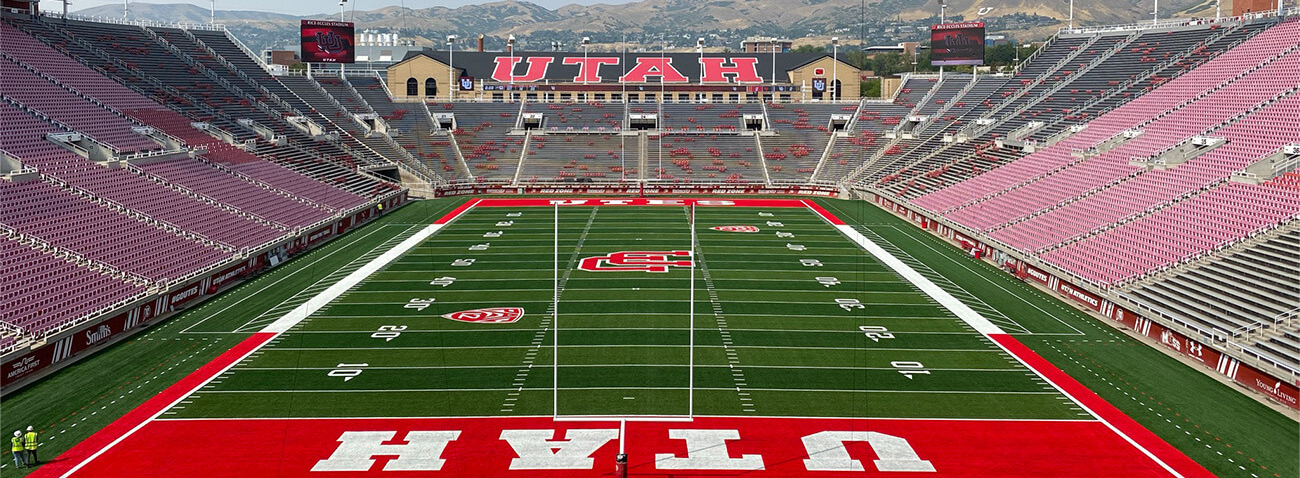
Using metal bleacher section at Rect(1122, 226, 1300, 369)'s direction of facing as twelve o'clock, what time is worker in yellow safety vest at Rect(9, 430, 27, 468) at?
The worker in yellow safety vest is roughly at 12 o'clock from the metal bleacher section.

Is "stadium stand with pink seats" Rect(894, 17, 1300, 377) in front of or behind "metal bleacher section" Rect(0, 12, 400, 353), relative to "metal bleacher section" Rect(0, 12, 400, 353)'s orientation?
in front

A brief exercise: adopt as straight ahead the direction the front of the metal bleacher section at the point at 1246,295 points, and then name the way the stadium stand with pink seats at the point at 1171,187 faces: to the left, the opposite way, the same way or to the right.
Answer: the same way

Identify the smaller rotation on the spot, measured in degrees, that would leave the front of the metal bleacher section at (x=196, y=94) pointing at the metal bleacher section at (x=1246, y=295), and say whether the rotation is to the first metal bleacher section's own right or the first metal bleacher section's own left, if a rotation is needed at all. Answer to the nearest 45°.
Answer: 0° — it already faces it

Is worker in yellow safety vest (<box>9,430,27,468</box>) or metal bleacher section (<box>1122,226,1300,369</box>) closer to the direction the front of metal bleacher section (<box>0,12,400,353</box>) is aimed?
the metal bleacher section

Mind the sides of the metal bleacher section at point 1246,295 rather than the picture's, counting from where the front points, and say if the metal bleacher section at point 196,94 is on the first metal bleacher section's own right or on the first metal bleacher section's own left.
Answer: on the first metal bleacher section's own right

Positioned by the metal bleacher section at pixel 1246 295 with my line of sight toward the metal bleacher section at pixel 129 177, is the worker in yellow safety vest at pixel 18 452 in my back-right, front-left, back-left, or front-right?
front-left

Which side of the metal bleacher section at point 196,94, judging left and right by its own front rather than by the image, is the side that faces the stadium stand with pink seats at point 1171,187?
front

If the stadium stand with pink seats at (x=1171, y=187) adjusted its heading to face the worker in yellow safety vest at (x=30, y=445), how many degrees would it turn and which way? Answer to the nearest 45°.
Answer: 0° — it already faces them

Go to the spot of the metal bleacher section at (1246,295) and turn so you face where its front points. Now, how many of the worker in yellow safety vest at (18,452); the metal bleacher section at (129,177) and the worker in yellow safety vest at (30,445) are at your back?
0

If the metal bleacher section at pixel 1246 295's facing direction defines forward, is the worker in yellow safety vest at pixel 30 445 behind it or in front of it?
in front

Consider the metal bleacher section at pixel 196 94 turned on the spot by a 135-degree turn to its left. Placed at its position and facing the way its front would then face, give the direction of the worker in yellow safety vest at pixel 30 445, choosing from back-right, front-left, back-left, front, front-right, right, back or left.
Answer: back

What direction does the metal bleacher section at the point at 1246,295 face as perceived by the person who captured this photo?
facing the viewer and to the left of the viewer

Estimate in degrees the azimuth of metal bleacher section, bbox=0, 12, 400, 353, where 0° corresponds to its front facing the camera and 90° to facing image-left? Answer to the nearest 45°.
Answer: approximately 315°

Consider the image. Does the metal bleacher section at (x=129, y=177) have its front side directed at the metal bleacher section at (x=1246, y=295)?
yes

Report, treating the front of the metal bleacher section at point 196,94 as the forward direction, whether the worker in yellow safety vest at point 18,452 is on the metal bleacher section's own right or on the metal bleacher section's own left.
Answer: on the metal bleacher section's own right
